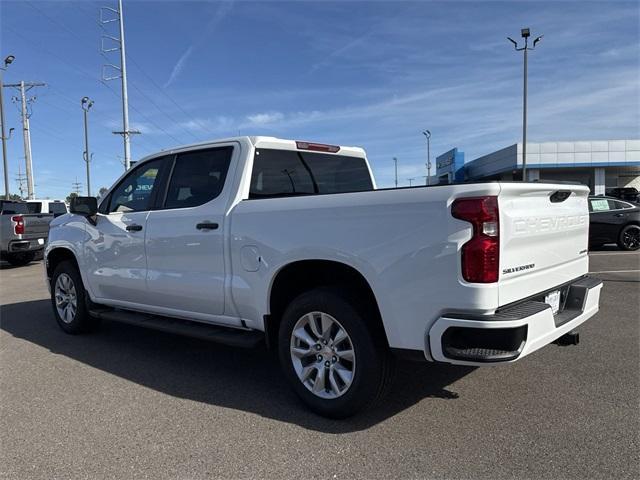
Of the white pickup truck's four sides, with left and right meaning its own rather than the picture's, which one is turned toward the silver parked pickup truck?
front

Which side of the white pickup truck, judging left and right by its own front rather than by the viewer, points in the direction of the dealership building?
right

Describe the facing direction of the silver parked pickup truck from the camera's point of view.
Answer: facing away from the viewer and to the left of the viewer

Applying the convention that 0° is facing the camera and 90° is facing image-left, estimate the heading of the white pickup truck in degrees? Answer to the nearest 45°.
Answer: approximately 135°

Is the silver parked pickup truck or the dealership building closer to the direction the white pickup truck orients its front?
the silver parked pickup truck

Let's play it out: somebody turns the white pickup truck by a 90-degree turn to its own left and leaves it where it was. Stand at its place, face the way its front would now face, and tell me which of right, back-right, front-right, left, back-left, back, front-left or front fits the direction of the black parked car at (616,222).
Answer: back

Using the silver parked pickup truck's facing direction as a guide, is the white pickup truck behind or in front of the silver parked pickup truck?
behind

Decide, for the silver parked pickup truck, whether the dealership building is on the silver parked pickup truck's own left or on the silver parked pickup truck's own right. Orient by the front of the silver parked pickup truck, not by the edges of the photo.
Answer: on the silver parked pickup truck's own right

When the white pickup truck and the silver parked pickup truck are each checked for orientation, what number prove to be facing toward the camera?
0

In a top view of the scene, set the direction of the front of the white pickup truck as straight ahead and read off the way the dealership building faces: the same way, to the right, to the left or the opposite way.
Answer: to the left

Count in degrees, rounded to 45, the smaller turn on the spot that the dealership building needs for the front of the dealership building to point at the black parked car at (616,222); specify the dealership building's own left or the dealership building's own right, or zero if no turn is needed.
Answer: approximately 45° to the dealership building's own left
